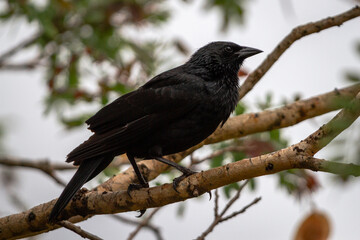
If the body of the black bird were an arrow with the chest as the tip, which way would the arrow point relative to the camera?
to the viewer's right

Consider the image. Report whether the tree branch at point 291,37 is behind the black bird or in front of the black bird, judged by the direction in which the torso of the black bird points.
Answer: in front
